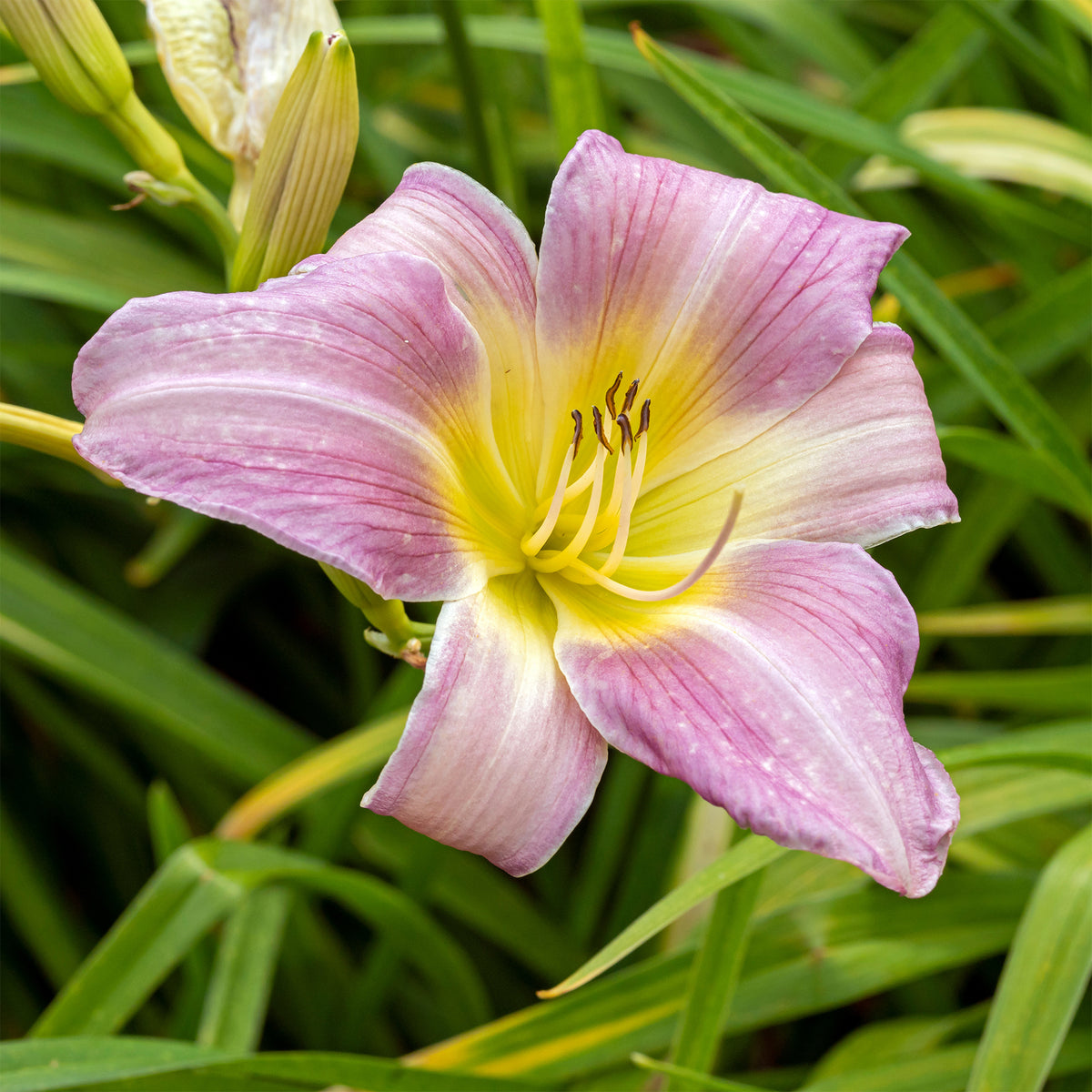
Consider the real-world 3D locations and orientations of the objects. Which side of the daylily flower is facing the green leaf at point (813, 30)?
back

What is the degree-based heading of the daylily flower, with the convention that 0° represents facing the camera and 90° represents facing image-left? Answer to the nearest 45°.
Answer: approximately 0°
